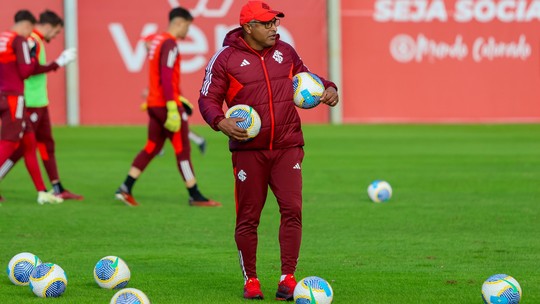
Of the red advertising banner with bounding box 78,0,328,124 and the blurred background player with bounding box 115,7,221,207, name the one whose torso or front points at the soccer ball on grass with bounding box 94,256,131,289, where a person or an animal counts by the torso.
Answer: the red advertising banner

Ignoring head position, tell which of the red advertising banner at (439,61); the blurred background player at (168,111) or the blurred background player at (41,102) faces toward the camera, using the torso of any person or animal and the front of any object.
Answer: the red advertising banner

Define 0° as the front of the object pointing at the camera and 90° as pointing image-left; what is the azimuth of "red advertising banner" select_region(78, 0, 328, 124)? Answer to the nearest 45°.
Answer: approximately 0°

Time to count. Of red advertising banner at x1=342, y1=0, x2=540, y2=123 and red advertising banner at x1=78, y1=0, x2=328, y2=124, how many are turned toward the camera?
2

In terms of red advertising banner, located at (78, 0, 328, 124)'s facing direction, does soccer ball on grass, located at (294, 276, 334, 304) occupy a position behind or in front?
in front

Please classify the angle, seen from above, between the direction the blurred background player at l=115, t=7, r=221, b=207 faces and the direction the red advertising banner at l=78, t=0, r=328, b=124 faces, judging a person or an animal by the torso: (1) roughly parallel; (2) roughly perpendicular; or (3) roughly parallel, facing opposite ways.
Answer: roughly perpendicular
